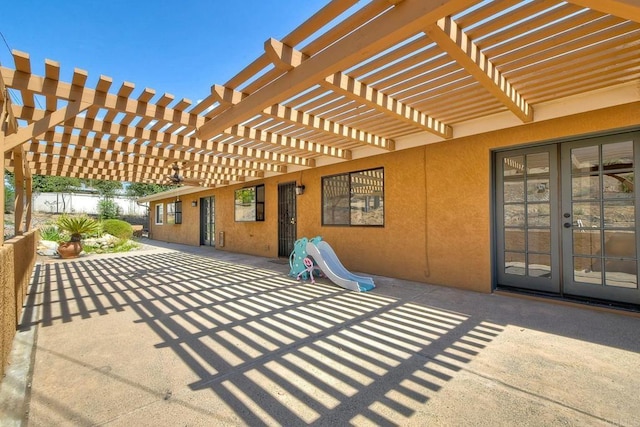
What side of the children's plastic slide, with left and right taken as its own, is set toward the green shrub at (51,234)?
back

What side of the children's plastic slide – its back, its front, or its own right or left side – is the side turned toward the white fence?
back

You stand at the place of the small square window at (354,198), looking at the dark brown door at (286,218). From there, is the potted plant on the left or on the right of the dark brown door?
left

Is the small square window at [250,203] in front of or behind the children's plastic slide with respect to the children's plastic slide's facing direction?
behind

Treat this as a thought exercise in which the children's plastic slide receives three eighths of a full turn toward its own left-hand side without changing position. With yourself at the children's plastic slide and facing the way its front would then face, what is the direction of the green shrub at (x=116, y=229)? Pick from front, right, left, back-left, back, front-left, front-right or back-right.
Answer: front-left

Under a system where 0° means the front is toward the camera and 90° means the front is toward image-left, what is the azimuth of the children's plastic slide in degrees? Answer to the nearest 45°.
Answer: approximately 315°

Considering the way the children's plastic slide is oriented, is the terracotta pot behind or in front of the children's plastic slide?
behind

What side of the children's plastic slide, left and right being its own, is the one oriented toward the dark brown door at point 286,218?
back

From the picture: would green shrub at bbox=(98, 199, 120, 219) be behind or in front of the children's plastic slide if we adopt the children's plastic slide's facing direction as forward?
behind
